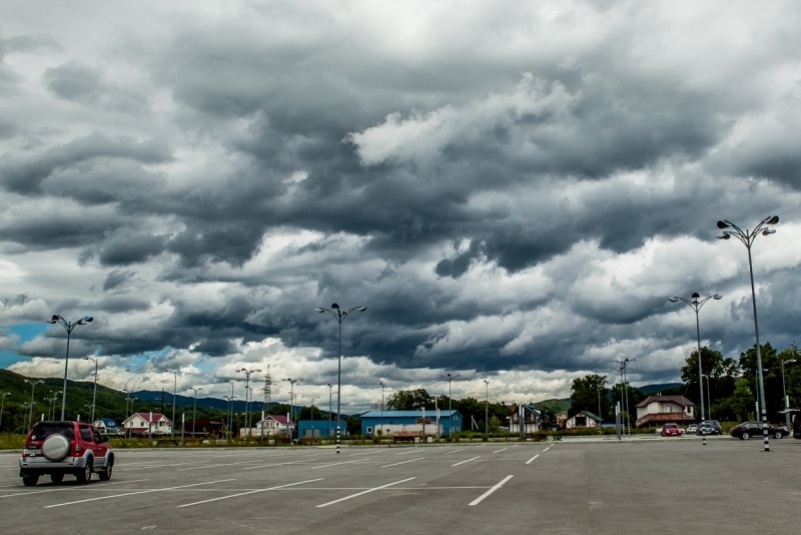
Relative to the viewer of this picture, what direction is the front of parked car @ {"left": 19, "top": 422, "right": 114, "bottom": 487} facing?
facing away from the viewer and to the right of the viewer
